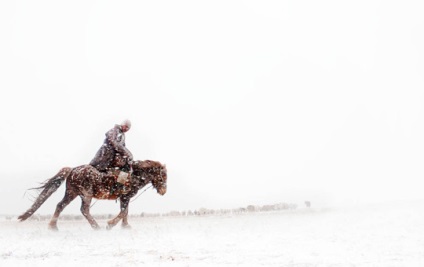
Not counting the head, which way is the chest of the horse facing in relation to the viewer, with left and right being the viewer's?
facing to the right of the viewer

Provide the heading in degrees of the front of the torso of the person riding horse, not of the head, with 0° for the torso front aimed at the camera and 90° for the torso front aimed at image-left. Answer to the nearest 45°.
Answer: approximately 270°
